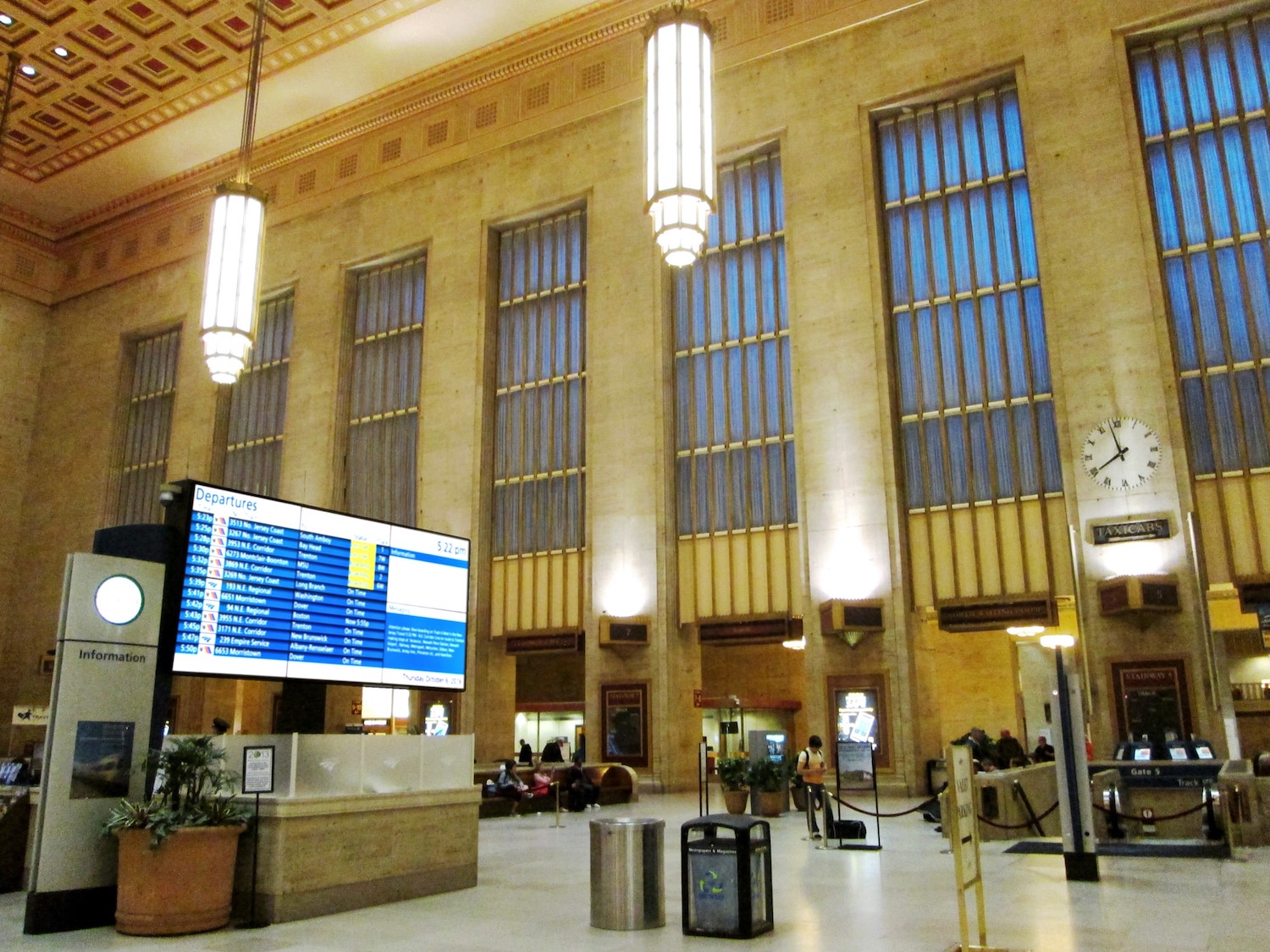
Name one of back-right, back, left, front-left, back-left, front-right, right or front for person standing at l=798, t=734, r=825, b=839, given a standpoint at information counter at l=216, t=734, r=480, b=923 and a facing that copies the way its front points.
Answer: left

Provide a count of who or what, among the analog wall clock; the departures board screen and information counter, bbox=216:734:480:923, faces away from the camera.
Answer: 0

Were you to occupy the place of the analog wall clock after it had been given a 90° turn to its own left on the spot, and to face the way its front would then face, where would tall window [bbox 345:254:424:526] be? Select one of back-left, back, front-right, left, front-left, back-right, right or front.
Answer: back

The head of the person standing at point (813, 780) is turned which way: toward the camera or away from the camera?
toward the camera

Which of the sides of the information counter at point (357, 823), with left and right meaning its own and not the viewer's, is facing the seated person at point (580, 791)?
left

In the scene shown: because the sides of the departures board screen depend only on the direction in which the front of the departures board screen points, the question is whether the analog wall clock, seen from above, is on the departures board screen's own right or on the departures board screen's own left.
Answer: on the departures board screen's own left

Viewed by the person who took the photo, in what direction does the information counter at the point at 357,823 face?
facing the viewer and to the right of the viewer

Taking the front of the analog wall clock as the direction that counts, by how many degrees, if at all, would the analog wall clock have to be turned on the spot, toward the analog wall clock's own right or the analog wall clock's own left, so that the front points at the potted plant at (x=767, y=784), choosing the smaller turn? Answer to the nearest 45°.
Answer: approximately 45° to the analog wall clock's own right

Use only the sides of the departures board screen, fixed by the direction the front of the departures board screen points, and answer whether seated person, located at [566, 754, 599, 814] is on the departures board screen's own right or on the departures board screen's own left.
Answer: on the departures board screen's own left

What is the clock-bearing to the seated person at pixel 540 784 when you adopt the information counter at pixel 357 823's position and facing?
The seated person is roughly at 8 o'clock from the information counter.

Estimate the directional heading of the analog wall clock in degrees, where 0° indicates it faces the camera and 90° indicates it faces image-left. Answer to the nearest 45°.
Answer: approximately 0°

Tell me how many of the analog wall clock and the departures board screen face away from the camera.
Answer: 0

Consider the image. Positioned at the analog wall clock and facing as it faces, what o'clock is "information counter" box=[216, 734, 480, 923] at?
The information counter is roughly at 1 o'clock from the analog wall clock.

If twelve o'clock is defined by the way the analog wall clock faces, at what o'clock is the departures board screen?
The departures board screen is roughly at 1 o'clock from the analog wall clock.

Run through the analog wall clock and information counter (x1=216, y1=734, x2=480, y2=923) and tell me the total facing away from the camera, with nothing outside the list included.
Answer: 0

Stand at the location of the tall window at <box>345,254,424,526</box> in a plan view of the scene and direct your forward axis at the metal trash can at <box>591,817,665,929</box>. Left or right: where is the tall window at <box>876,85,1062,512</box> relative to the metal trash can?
left
